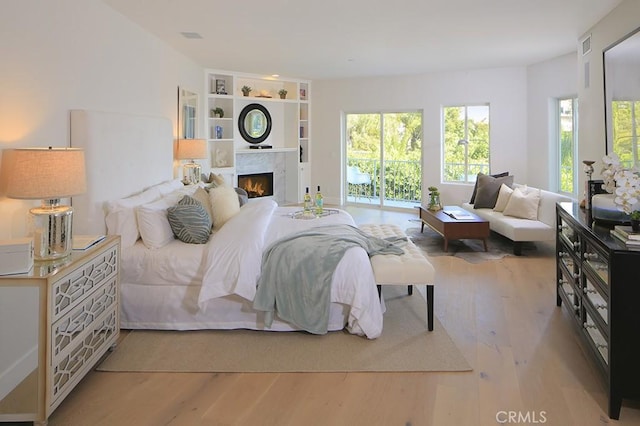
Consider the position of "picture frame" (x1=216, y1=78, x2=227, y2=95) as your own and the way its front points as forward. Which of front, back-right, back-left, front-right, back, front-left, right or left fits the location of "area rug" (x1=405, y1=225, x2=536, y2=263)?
front-left

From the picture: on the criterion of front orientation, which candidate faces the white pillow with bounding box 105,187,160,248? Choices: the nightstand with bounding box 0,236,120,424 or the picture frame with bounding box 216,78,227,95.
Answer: the picture frame

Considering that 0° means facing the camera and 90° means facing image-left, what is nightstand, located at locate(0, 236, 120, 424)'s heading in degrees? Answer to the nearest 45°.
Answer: approximately 315°

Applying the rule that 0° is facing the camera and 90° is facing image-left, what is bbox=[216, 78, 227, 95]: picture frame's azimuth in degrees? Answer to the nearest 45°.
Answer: approximately 0°

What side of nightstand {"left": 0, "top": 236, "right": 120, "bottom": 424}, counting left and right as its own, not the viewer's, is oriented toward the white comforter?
left

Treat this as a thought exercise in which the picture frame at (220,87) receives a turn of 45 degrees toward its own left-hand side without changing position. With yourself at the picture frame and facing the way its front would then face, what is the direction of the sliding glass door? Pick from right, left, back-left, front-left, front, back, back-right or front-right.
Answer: front-left

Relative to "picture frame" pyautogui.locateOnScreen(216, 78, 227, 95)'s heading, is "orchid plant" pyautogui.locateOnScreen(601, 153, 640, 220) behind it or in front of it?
in front

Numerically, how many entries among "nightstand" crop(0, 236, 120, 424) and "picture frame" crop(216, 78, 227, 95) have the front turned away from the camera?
0

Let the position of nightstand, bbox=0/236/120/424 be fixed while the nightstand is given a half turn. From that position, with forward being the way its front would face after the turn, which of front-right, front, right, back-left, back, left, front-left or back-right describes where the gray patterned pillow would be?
right

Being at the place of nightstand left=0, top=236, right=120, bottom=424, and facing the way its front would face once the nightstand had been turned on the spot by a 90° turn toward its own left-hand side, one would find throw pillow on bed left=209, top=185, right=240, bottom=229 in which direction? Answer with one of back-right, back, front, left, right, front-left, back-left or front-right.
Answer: front

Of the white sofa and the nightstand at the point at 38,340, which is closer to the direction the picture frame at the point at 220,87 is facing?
the nightstand

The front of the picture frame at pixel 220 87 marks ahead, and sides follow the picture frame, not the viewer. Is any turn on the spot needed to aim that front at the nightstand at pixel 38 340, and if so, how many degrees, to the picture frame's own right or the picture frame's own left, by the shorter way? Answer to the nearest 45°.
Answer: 0° — it already faces it

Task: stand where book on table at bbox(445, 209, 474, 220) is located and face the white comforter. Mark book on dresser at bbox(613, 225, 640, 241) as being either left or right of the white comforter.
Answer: left

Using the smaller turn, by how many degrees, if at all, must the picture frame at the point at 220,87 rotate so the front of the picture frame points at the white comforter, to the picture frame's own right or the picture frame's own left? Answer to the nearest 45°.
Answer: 0° — it already faces it

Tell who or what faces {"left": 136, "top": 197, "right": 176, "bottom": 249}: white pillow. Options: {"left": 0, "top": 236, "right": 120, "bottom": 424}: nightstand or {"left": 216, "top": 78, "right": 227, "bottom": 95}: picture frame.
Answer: the picture frame
